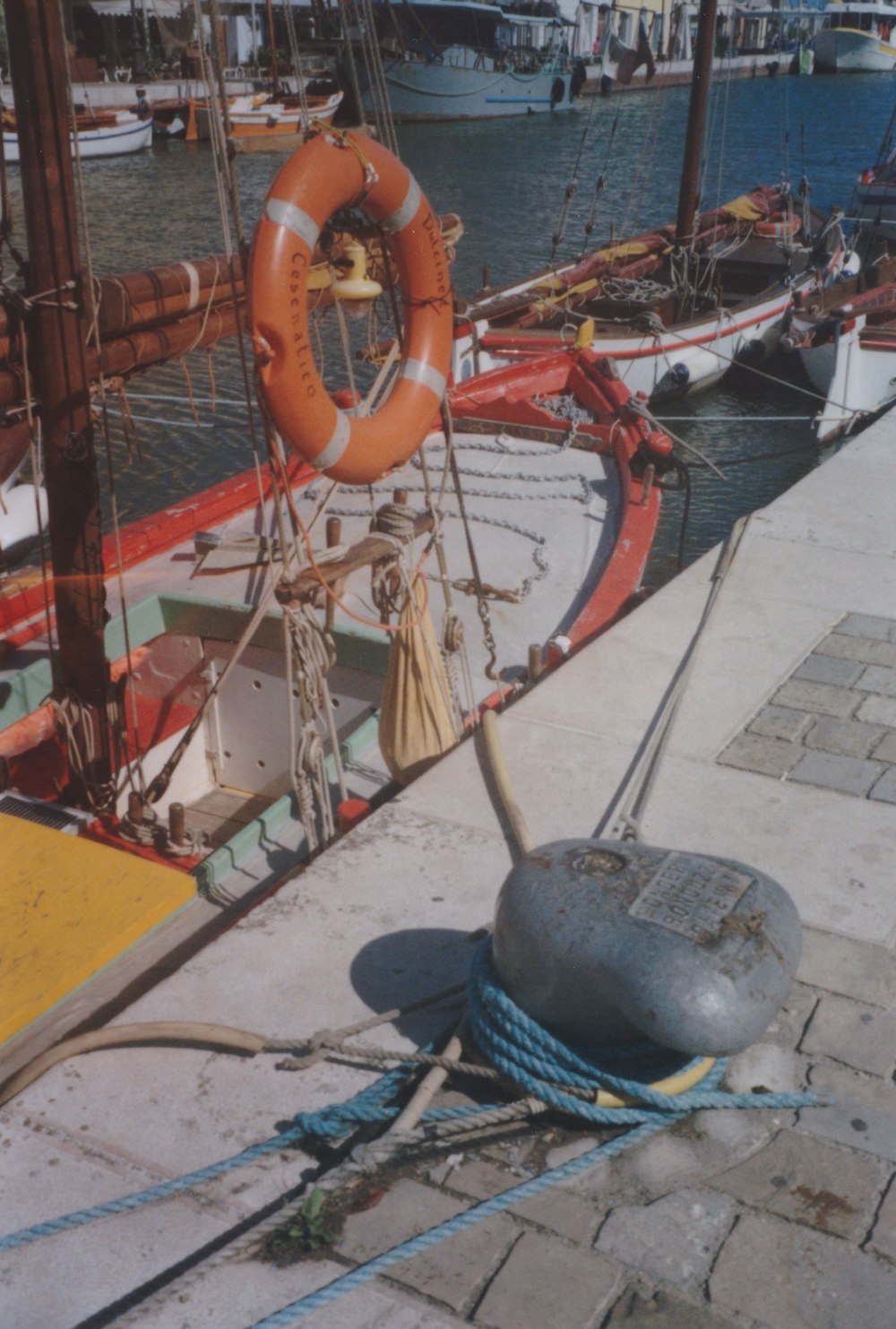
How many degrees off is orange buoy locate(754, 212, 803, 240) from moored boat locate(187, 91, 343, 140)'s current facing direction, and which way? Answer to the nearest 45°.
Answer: approximately 90° to its right

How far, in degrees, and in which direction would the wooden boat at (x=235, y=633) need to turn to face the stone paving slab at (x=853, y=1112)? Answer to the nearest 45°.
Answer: approximately 90° to its right

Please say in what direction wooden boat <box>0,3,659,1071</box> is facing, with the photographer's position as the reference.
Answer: facing away from the viewer and to the right of the viewer

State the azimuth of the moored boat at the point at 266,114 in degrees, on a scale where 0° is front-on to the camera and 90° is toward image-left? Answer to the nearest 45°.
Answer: approximately 270°

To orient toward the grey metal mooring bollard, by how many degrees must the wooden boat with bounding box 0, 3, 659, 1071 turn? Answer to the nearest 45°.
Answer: approximately 135° to its right

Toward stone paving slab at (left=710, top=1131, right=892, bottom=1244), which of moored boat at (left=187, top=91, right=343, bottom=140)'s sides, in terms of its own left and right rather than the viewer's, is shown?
right
